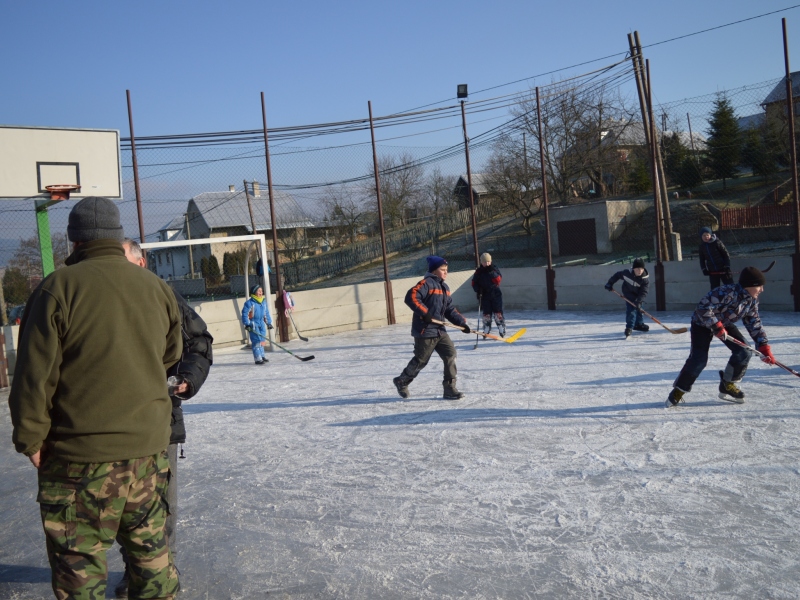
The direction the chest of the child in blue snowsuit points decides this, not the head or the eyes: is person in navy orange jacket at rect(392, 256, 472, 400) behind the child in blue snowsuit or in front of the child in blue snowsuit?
in front

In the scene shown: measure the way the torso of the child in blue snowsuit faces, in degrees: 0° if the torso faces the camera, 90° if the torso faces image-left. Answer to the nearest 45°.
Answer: approximately 315°

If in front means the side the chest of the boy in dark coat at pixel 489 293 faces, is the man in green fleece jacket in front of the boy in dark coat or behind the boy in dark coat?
in front

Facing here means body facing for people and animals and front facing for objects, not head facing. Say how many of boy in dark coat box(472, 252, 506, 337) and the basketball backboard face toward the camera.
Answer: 2

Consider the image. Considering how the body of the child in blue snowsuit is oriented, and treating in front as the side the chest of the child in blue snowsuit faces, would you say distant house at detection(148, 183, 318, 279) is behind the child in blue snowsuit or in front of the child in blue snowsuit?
behind

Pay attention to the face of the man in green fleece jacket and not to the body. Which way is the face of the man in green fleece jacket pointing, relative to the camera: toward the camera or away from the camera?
away from the camera

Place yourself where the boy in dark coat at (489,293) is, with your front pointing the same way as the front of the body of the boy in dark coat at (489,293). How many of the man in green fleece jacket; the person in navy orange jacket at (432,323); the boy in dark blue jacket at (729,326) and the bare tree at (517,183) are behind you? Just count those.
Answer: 1

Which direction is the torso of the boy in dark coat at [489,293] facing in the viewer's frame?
toward the camera

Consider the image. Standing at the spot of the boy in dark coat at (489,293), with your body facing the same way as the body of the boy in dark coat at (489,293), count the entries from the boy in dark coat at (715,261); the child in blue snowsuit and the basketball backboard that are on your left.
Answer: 1

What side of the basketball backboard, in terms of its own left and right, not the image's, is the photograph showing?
front
